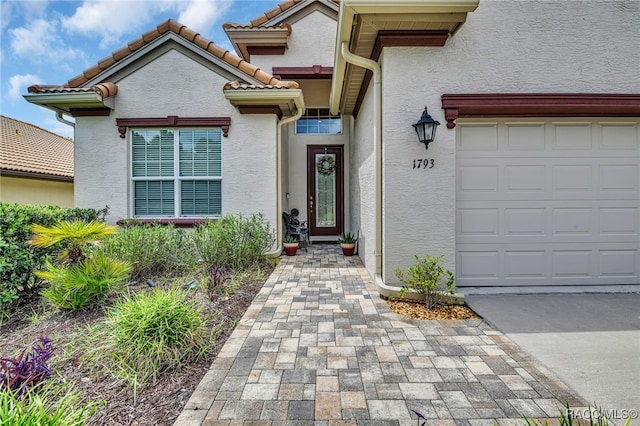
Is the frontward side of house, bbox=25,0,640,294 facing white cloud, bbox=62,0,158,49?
no

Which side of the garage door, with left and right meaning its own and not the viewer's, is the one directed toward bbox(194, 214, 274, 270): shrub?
right

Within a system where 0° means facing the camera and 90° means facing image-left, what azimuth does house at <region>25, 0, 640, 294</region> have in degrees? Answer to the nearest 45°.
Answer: approximately 0°

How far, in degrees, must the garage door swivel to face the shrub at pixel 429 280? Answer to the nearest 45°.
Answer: approximately 45° to its right

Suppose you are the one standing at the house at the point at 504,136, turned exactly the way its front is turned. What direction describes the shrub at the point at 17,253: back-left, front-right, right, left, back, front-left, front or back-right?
right

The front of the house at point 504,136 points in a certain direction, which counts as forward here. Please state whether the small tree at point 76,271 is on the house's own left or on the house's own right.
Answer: on the house's own right

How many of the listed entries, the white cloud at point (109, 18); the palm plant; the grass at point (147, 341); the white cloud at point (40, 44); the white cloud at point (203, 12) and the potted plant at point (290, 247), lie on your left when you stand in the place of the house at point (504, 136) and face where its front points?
0

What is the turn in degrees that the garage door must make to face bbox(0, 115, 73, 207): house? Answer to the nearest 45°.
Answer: approximately 90° to its right

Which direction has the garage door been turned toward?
toward the camera

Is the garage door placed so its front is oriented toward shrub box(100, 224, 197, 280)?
no
